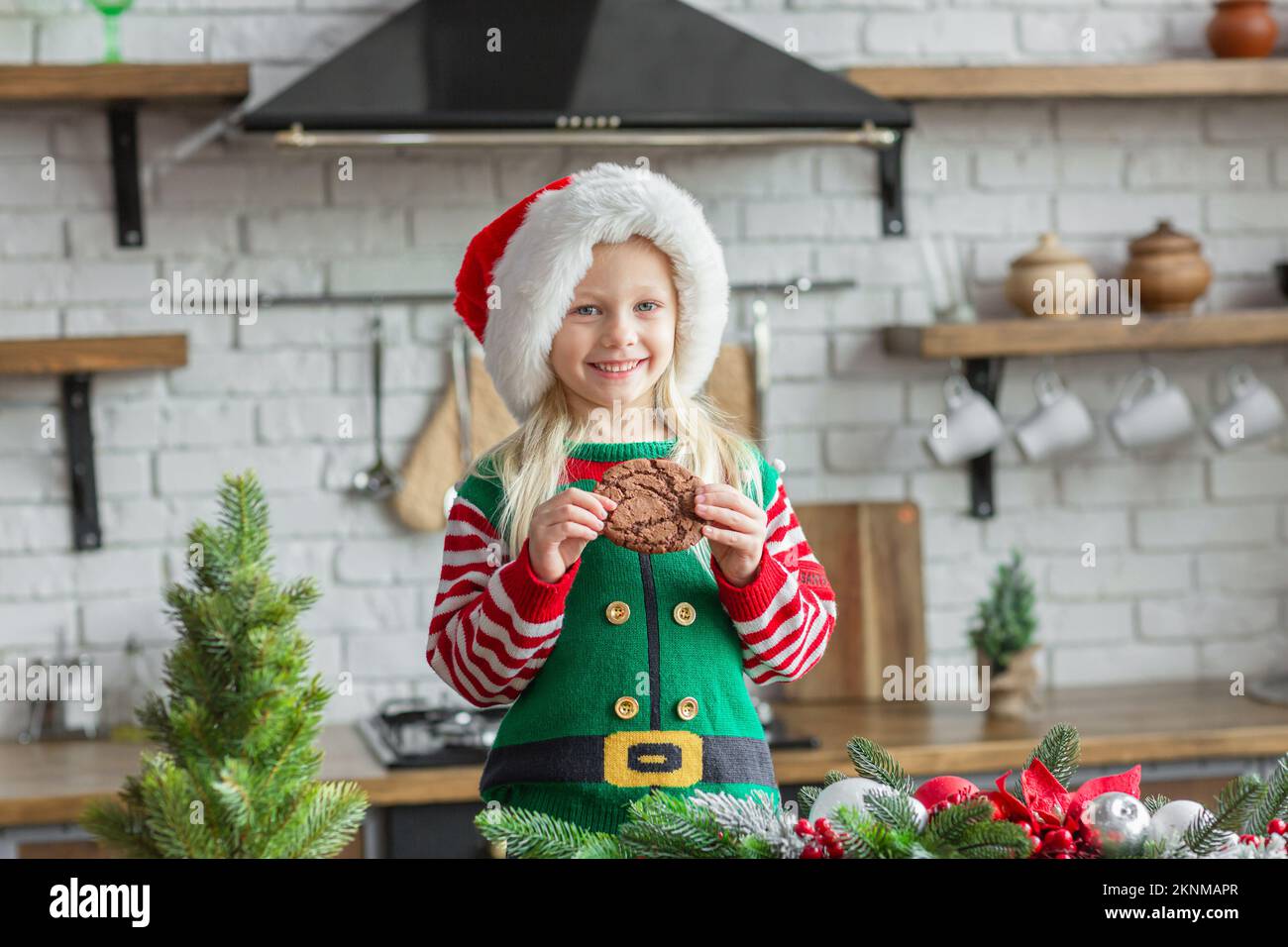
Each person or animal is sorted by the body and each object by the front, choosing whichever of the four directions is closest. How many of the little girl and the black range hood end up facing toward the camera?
2

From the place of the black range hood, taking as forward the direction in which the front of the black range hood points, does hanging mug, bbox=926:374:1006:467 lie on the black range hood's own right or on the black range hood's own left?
on the black range hood's own left

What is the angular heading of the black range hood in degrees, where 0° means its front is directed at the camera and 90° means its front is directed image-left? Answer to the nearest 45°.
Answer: approximately 0°

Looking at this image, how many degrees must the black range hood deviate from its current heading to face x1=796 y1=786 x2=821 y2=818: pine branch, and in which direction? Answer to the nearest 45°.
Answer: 0° — it already faces it

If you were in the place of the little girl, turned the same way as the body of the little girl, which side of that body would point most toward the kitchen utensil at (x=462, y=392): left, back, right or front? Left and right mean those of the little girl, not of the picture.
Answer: back

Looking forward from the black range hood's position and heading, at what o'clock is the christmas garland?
The christmas garland is roughly at 12 o'clock from the black range hood.

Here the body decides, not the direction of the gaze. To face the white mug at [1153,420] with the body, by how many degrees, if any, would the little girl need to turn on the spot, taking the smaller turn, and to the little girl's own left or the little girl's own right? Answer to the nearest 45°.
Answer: approximately 135° to the little girl's own left

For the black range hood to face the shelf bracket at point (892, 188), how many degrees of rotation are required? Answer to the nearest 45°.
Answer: approximately 135° to its left
